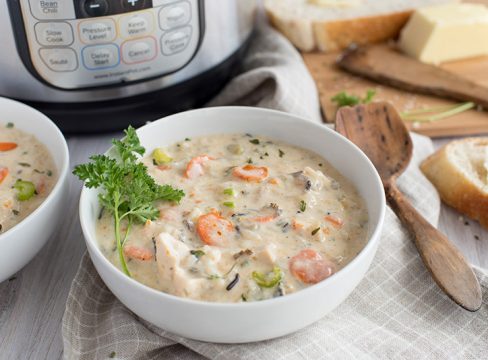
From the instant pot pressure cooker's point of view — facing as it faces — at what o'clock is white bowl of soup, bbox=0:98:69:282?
The white bowl of soup is roughly at 1 o'clock from the instant pot pressure cooker.

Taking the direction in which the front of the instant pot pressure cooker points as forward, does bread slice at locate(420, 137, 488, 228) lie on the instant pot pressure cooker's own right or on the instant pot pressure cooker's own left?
on the instant pot pressure cooker's own left

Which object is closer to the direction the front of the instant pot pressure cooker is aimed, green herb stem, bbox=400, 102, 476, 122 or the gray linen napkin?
the gray linen napkin

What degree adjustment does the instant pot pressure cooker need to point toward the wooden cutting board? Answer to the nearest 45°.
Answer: approximately 90° to its left

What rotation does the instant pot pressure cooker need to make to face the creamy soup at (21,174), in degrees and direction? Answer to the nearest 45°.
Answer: approximately 45° to its right

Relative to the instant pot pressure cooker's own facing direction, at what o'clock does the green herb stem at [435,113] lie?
The green herb stem is roughly at 9 o'clock from the instant pot pressure cooker.

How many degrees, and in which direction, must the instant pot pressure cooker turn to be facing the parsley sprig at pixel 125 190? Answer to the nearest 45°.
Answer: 0° — it already faces it

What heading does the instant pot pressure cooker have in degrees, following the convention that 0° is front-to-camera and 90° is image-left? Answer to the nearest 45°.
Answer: approximately 0°

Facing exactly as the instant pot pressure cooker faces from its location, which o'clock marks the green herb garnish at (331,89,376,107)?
The green herb garnish is roughly at 9 o'clock from the instant pot pressure cooker.
